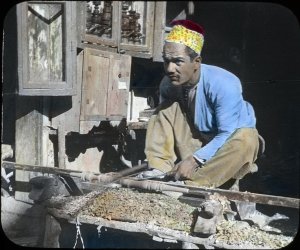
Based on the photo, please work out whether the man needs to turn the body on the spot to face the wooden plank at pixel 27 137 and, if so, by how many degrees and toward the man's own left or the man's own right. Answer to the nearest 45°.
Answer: approximately 45° to the man's own right

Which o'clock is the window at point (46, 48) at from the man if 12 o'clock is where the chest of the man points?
The window is roughly at 1 o'clock from the man.

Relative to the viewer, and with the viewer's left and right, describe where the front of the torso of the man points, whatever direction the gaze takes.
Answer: facing the viewer and to the left of the viewer

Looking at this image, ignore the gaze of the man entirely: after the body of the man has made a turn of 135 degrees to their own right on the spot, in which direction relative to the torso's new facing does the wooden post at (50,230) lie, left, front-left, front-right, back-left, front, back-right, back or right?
left
